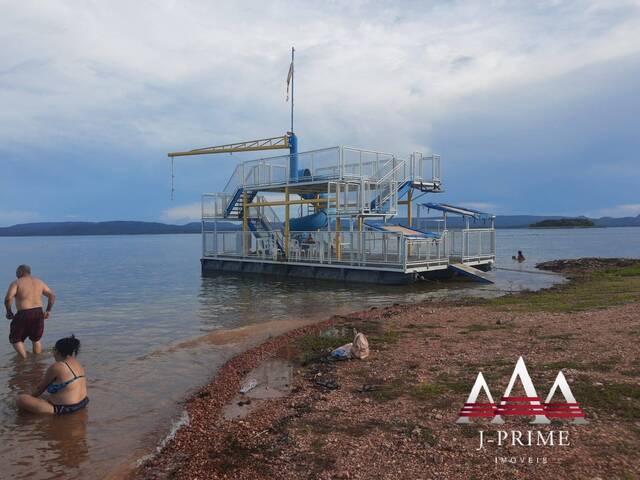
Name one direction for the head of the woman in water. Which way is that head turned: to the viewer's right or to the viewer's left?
to the viewer's left

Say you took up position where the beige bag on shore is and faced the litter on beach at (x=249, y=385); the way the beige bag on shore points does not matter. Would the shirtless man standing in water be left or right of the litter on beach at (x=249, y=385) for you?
right

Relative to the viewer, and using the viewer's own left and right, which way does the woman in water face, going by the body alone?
facing away from the viewer and to the left of the viewer

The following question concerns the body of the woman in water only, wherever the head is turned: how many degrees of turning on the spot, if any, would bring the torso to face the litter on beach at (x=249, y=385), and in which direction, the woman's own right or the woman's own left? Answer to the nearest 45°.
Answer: approximately 135° to the woman's own right

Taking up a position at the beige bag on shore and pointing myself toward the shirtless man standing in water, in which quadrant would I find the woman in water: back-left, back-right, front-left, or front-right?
front-left

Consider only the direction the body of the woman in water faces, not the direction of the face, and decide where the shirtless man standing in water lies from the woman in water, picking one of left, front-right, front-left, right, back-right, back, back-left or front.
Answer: front-right

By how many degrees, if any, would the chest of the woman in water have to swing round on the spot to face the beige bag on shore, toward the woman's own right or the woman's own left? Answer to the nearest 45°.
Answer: approximately 135° to the woman's own right

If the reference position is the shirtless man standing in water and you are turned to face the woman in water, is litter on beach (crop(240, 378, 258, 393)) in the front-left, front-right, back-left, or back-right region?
front-left
